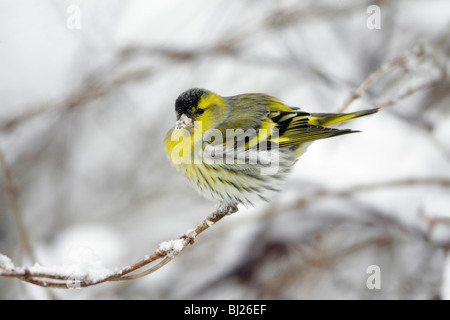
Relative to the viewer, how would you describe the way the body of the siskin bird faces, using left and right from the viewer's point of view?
facing to the left of the viewer
